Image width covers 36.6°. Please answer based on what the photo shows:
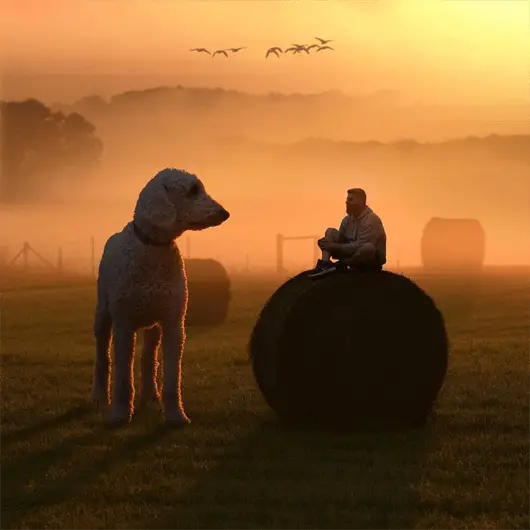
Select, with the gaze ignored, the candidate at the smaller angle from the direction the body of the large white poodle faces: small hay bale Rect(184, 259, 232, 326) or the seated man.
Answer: the seated man

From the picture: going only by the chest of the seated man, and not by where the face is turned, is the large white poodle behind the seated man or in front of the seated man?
in front

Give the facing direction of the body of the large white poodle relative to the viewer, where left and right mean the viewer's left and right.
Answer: facing the viewer and to the right of the viewer

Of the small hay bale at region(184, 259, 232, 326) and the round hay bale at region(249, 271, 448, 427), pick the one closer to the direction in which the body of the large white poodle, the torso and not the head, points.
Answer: the round hay bale

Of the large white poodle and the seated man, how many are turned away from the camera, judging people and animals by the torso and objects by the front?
0

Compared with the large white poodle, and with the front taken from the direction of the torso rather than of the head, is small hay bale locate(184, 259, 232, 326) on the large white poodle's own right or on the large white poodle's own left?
on the large white poodle's own left

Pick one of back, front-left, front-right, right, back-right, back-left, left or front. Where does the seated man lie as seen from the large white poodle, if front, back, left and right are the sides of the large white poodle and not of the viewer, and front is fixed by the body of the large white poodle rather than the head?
front-left

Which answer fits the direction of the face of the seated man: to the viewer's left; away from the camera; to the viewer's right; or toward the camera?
to the viewer's left

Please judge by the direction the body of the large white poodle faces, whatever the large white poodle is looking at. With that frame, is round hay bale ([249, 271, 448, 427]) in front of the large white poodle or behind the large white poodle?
in front

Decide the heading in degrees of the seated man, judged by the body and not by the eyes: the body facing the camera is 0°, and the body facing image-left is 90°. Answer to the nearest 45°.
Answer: approximately 45°
